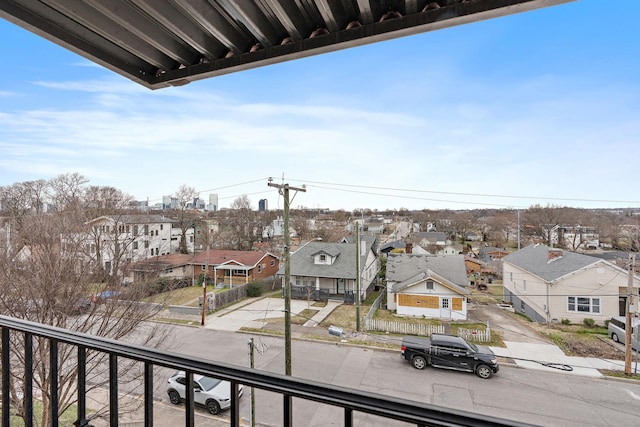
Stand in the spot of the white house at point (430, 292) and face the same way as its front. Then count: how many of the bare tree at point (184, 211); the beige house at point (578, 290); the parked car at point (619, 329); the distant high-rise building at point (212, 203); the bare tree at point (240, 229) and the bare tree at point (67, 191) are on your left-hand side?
2

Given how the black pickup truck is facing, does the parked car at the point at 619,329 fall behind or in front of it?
in front

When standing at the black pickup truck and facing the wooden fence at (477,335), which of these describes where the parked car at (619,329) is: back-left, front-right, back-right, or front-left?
front-right

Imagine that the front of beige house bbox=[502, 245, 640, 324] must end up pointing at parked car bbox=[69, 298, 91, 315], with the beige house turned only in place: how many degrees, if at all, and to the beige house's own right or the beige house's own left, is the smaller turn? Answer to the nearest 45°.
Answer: approximately 90° to the beige house's own right

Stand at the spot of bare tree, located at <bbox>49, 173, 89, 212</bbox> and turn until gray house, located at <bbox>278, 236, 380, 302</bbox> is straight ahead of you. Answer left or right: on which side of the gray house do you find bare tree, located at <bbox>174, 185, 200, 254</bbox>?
left

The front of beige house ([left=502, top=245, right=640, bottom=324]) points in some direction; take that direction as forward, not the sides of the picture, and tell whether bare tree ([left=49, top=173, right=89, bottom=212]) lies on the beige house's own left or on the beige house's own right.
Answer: on the beige house's own right

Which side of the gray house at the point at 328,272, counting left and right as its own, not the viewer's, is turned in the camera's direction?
front

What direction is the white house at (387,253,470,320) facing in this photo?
toward the camera

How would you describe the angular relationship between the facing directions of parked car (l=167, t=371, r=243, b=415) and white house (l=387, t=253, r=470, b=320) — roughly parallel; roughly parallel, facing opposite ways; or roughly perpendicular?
roughly perpendicular

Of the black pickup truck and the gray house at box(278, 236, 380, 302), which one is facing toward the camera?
the gray house

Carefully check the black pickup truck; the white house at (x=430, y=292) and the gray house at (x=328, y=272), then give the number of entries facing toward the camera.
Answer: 2

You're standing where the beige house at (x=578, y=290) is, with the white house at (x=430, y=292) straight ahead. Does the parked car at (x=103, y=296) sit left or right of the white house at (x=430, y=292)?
left

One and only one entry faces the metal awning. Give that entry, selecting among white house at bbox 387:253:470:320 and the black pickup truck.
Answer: the white house

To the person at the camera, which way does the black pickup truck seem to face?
facing to the right of the viewer
